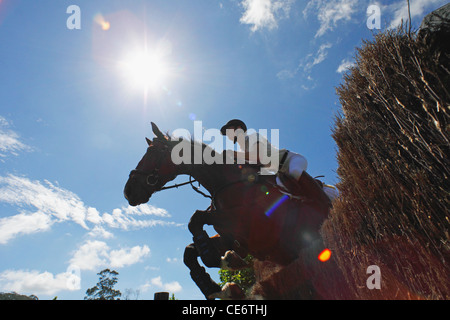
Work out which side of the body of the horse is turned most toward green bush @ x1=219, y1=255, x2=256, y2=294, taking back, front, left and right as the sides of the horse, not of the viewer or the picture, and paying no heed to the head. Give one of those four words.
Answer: right

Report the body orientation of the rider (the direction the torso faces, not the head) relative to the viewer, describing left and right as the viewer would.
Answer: facing to the left of the viewer

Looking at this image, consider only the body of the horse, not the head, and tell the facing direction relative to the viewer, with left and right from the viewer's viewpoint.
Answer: facing to the left of the viewer
